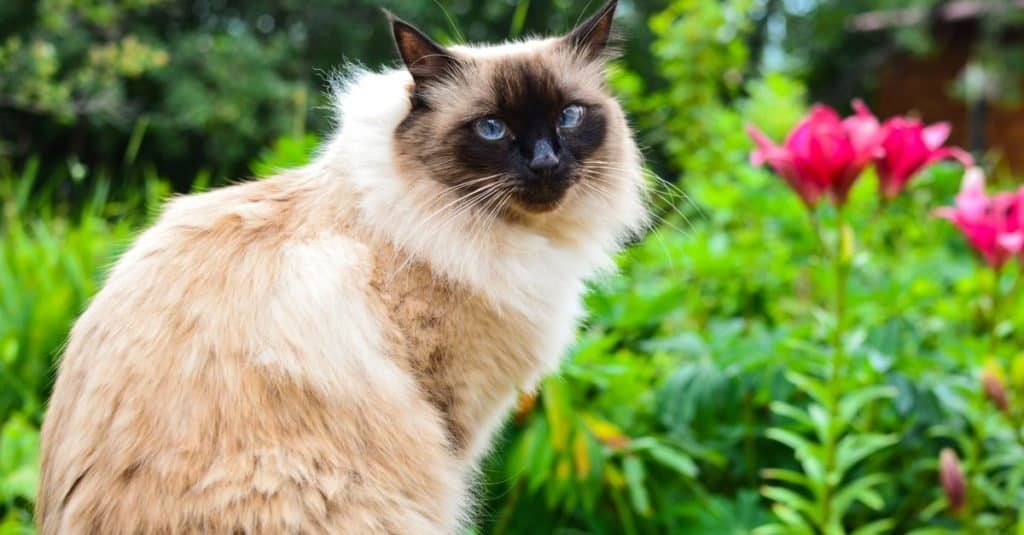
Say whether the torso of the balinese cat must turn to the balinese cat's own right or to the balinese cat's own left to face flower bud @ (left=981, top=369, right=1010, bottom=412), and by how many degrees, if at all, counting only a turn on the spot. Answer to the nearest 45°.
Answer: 0° — it already faces it

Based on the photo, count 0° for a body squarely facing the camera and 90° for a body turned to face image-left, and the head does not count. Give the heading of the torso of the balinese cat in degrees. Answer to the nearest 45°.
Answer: approximately 270°
